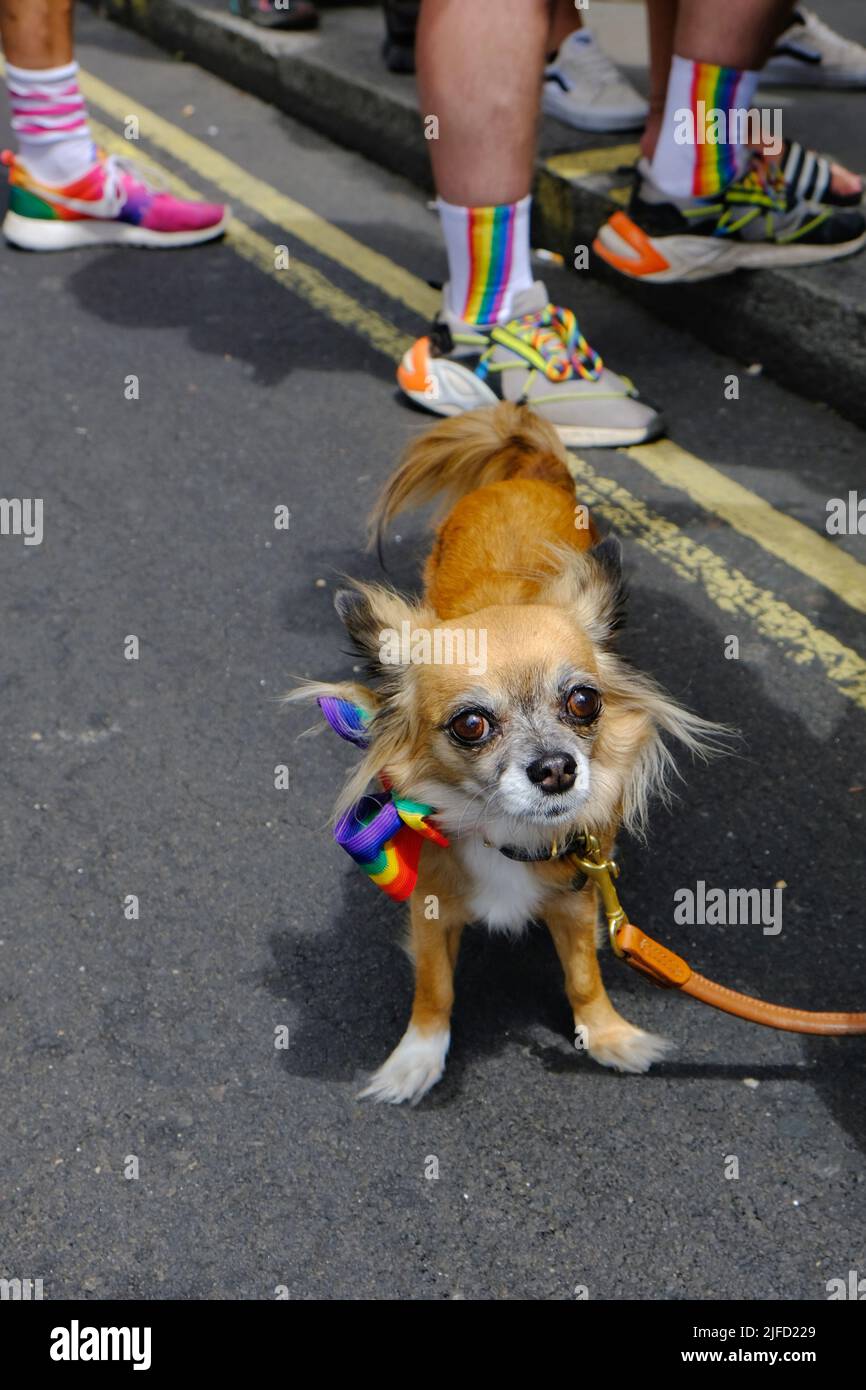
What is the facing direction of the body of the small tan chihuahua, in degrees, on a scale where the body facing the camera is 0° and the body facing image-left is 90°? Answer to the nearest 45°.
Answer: approximately 0°
